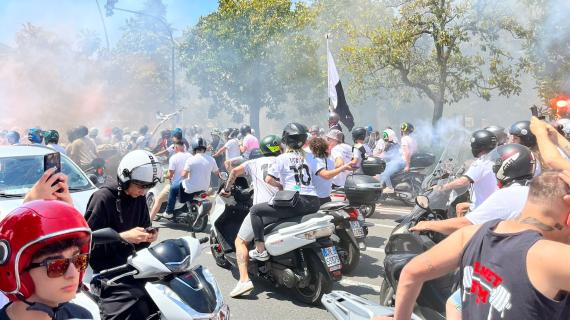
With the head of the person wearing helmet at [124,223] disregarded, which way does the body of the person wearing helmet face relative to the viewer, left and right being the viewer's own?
facing the viewer and to the right of the viewer

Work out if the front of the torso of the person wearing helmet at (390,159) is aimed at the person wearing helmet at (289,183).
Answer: no

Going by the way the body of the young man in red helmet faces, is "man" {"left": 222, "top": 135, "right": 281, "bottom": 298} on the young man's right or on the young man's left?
on the young man's left

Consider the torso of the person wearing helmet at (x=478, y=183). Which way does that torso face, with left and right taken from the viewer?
facing to the left of the viewer

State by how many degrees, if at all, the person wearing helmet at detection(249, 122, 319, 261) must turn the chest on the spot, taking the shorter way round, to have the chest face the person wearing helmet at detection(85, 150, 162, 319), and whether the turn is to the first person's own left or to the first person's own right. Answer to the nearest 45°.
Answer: approximately 90° to the first person's own left

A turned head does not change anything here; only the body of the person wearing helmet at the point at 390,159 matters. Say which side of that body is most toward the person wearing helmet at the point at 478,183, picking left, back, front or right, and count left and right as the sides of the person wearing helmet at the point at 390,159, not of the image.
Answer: left

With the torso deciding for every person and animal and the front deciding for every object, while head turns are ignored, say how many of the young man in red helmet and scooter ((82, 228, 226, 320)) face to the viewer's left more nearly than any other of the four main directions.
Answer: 0

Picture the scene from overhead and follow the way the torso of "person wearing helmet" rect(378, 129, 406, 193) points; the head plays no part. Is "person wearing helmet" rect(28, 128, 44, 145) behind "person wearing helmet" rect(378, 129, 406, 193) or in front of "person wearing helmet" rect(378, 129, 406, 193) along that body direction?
in front

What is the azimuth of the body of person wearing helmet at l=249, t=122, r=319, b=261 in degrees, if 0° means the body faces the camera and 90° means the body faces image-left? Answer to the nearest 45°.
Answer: approximately 135°

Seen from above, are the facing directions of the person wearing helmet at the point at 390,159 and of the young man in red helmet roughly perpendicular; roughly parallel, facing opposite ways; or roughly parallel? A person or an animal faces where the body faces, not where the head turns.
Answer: roughly parallel, facing opposite ways

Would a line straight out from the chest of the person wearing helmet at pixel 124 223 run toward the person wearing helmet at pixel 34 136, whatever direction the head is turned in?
no
